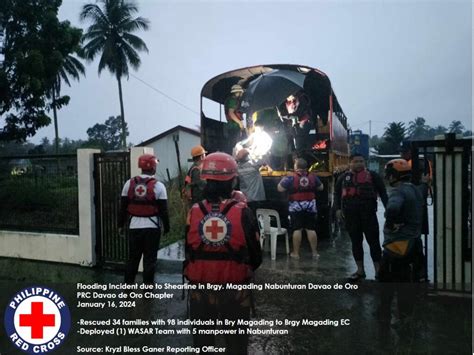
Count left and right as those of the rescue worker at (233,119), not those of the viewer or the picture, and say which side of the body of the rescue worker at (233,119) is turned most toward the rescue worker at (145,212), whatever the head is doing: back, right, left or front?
right

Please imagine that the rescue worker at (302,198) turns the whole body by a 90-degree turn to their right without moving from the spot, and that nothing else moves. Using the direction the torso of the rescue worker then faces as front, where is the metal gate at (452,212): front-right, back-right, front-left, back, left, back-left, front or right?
front-right

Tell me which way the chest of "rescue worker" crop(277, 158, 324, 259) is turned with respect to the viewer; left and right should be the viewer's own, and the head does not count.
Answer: facing away from the viewer

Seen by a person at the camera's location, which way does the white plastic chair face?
facing the viewer and to the right of the viewer

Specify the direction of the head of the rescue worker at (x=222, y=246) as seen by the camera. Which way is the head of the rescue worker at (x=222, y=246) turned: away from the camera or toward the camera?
away from the camera
